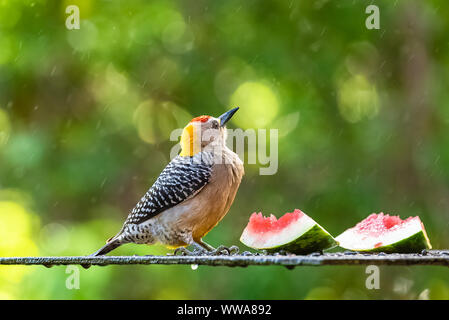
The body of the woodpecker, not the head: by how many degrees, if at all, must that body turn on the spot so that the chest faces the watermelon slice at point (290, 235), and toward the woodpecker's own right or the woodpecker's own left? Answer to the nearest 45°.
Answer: approximately 45° to the woodpecker's own right

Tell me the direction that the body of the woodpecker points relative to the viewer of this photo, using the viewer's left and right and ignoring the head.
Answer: facing to the right of the viewer
